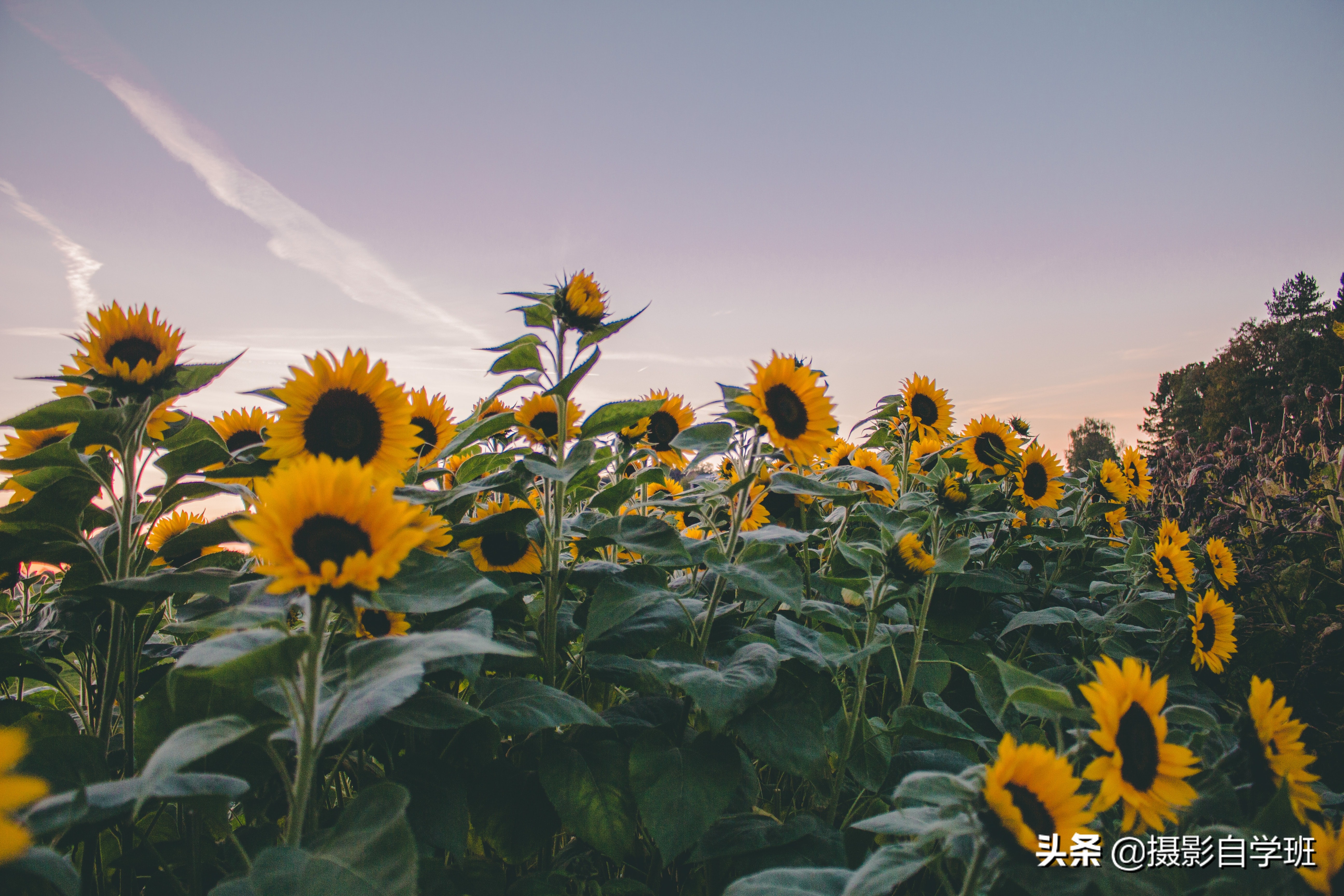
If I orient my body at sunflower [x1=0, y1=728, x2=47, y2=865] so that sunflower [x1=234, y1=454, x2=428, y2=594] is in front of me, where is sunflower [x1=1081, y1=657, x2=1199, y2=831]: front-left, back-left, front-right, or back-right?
front-right

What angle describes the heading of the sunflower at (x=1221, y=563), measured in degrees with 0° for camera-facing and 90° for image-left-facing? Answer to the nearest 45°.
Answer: approximately 315°

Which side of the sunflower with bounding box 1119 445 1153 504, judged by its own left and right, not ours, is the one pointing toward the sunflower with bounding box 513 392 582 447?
right

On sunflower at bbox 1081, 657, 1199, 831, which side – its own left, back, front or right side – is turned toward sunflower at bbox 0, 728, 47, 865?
right

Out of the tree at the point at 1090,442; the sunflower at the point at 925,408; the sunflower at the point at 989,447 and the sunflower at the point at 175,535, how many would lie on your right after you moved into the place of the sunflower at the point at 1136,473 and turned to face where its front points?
3

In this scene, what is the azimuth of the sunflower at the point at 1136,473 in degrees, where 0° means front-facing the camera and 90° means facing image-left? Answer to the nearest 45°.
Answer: approximately 315°

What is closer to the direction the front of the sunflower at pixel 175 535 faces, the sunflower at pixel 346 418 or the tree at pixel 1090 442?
the sunflower

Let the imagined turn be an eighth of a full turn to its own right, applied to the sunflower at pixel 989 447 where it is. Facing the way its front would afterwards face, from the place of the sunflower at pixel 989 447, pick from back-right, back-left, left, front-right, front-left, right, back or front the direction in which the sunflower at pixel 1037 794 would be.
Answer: front-left

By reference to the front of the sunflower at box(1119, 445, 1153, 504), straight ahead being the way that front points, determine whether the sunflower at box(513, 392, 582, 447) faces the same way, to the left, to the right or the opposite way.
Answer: the same way

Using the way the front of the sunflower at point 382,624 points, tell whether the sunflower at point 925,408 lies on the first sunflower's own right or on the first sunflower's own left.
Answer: on the first sunflower's own left

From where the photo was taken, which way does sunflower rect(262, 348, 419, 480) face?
toward the camera

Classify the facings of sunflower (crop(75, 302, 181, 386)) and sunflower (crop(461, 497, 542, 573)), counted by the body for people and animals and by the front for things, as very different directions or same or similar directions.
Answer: same or similar directions

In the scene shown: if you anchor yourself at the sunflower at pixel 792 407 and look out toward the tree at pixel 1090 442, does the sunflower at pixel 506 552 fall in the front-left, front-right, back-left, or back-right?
back-left

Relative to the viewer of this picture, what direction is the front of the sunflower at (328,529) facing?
facing the viewer

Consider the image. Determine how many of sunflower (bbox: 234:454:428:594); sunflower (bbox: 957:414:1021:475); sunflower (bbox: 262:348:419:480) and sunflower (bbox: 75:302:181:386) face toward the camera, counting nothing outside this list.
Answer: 4
